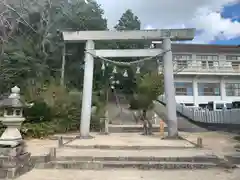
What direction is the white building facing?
toward the camera

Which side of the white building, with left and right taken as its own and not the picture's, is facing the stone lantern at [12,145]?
front

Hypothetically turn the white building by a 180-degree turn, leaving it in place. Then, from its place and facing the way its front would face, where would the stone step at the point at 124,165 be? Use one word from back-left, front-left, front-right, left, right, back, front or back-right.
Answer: back
